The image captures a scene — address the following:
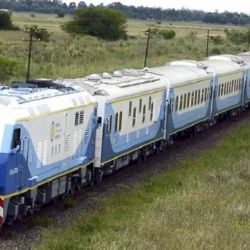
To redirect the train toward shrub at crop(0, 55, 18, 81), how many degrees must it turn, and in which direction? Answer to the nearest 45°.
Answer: approximately 135° to its right

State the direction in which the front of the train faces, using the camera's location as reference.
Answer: facing the viewer and to the left of the viewer

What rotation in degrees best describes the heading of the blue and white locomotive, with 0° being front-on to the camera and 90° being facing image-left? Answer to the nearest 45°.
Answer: approximately 45°

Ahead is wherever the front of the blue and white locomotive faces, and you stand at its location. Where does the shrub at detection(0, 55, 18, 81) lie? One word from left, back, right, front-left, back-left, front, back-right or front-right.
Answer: back-right
